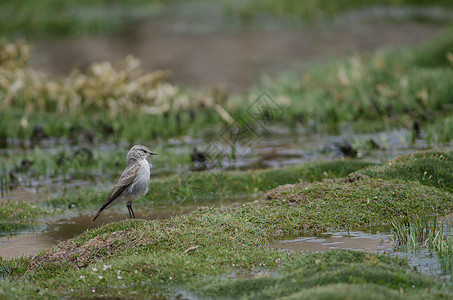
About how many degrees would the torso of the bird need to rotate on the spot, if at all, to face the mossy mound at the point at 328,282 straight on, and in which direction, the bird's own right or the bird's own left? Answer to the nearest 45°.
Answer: approximately 45° to the bird's own right

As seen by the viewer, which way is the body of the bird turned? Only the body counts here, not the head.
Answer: to the viewer's right
